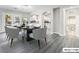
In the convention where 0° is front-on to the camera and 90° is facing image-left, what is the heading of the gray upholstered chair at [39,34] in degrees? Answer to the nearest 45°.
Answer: approximately 135°
